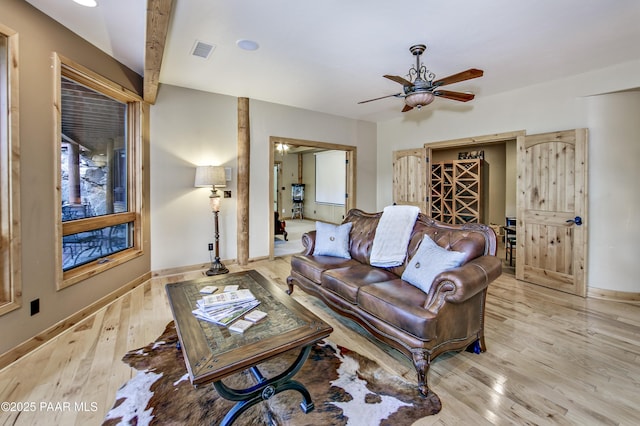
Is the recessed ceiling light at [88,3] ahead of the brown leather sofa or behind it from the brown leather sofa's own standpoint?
ahead

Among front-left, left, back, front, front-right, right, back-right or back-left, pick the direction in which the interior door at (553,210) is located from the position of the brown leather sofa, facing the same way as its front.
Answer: back

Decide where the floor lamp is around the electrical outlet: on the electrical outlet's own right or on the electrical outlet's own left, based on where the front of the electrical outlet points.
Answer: on the electrical outlet's own left

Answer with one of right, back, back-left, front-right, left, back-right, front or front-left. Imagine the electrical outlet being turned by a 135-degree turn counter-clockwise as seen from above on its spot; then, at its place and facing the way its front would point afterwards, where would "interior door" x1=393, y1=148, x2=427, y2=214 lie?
right

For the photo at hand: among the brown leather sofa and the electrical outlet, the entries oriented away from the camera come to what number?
0

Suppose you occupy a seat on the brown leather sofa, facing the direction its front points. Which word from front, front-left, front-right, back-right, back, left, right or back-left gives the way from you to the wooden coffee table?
front

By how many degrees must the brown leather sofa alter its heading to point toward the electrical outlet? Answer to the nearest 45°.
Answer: approximately 45° to its right

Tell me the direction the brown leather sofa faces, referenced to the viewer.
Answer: facing the viewer and to the left of the viewer

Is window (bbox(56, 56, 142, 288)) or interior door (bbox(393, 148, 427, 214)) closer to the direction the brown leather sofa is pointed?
the window

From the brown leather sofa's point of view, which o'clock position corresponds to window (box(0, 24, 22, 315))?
The window is roughly at 1 o'clock from the brown leather sofa.

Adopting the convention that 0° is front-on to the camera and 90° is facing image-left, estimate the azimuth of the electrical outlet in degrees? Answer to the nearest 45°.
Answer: approximately 315°
